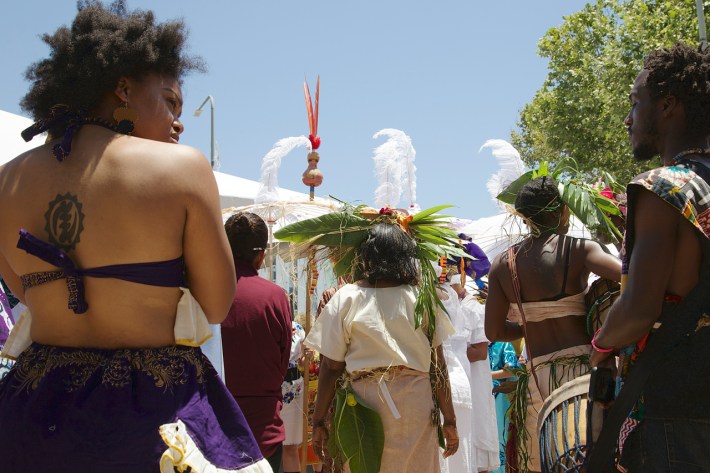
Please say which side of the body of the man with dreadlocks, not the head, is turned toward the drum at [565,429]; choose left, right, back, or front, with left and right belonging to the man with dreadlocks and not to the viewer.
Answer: front

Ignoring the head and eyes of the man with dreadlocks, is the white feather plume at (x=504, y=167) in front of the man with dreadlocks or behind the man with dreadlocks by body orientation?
in front

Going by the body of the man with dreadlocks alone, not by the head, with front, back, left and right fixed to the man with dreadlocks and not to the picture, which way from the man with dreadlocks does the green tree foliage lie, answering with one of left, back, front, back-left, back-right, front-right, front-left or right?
front-right

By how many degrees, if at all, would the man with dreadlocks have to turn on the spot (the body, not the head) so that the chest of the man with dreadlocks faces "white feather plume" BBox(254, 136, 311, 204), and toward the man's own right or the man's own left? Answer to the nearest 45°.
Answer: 0° — they already face it

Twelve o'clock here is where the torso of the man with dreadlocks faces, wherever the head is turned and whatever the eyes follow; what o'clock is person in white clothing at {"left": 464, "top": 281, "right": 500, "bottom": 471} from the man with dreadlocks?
The person in white clothing is roughly at 1 o'clock from the man with dreadlocks.

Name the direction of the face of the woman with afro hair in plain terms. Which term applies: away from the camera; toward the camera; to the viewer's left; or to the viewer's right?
to the viewer's right

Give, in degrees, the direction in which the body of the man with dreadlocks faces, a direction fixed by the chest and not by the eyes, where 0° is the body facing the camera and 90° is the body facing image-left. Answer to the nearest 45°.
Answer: approximately 135°

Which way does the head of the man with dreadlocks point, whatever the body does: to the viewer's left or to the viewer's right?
to the viewer's left
